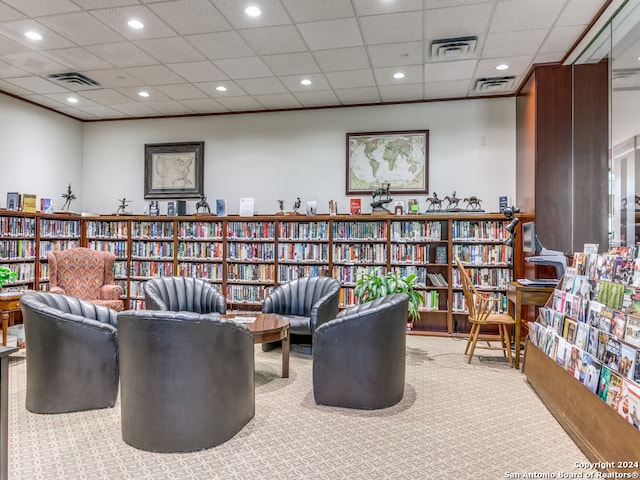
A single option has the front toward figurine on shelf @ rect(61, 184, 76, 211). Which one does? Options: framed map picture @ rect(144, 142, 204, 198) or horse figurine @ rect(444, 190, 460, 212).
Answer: the horse figurine

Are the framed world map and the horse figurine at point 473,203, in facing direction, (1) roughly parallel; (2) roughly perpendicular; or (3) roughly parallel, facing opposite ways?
roughly perpendicular

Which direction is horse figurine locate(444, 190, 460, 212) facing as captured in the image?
to the viewer's left

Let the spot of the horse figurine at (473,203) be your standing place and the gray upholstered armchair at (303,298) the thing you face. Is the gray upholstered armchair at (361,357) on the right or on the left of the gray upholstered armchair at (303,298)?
left

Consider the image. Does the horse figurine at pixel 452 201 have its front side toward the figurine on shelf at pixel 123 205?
yes

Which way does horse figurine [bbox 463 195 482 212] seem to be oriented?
to the viewer's left

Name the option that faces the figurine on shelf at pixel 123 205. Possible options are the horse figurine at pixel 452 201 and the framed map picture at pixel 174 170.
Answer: the horse figurine

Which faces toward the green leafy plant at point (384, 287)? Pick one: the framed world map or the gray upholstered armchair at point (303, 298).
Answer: the framed world map

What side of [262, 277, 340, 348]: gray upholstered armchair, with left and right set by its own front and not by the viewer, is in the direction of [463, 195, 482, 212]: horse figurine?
back
